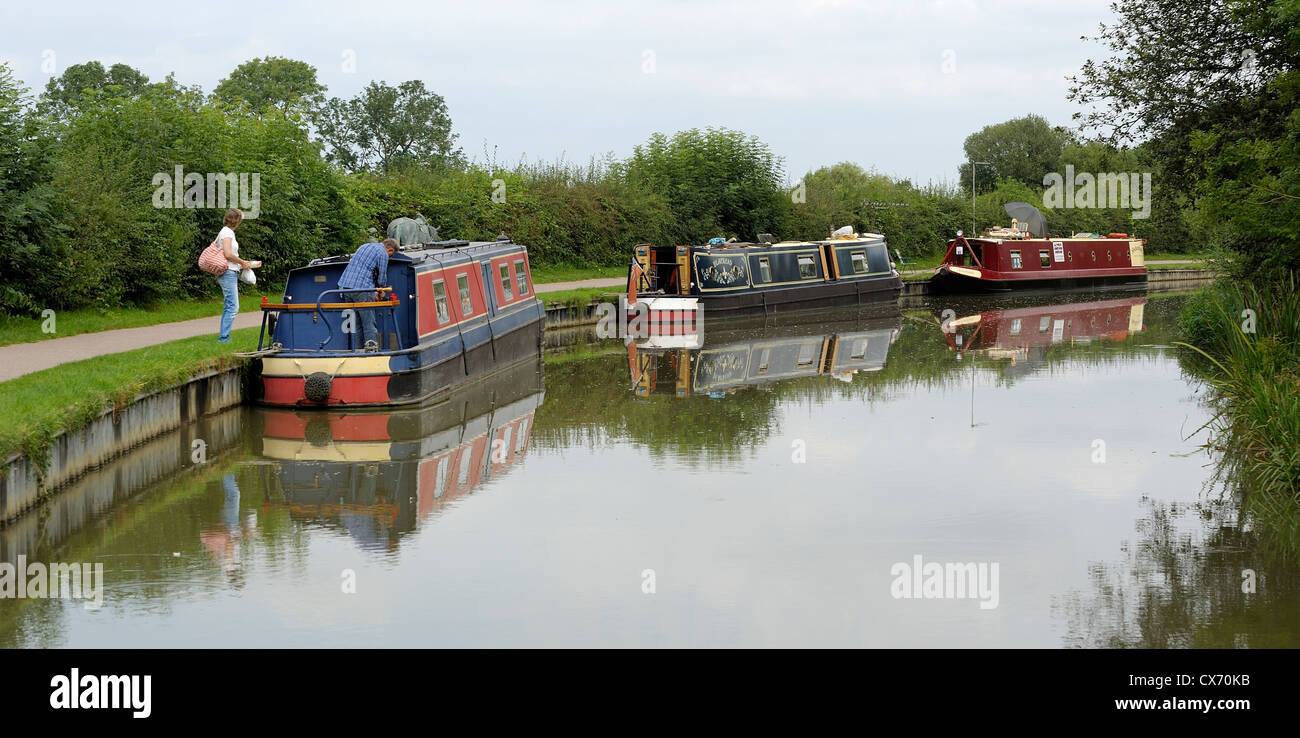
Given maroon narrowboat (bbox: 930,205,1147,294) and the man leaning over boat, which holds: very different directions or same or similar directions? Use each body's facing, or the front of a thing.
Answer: very different directions

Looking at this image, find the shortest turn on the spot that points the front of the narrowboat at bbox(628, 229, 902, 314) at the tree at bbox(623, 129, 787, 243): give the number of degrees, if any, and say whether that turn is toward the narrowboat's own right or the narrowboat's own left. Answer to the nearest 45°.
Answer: approximately 45° to the narrowboat's own left

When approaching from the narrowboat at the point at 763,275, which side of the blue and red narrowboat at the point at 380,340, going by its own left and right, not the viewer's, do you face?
front

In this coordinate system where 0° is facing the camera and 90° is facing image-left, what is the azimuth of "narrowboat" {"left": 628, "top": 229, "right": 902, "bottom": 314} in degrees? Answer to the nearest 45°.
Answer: approximately 225°

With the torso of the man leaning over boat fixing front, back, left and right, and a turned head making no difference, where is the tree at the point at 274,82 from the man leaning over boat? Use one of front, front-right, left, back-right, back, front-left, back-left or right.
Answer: front-left

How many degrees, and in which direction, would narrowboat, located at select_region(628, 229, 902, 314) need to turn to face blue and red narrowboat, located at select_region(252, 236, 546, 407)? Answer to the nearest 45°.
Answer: approximately 135° to its right

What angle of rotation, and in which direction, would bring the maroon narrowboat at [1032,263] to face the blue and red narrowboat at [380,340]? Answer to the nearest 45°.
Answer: approximately 45° to its left

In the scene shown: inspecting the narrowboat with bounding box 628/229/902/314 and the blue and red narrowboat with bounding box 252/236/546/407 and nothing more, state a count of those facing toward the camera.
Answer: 0

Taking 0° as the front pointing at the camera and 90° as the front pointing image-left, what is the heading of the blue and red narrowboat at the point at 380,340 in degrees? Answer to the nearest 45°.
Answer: approximately 225°

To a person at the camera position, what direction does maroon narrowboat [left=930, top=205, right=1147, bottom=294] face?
facing the viewer and to the left of the viewer

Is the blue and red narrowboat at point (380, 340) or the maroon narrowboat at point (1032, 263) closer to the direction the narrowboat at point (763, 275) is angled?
the maroon narrowboat

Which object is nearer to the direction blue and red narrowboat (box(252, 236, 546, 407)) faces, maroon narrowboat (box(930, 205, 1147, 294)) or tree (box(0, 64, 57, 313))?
the maroon narrowboat

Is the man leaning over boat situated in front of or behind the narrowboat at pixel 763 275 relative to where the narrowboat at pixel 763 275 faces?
behind
